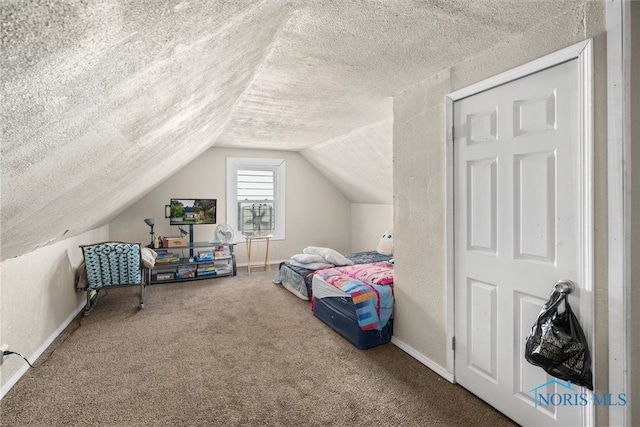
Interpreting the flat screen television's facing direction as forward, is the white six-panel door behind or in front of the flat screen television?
in front

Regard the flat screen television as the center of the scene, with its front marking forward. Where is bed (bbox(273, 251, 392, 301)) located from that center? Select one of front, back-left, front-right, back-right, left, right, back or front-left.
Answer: front-left

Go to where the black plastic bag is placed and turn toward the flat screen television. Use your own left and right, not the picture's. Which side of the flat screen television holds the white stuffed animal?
right

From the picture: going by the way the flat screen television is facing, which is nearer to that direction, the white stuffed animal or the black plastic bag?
the black plastic bag

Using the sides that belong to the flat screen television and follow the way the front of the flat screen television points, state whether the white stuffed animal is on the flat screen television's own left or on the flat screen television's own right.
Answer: on the flat screen television's own left

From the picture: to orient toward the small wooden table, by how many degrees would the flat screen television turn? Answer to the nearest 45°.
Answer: approximately 90° to its left

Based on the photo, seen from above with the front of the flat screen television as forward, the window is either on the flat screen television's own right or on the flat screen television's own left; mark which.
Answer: on the flat screen television's own left

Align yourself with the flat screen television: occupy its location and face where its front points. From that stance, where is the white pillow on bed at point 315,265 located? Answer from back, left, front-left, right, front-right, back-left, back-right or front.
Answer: front-left

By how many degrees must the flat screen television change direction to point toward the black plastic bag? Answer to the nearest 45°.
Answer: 0° — it already faces it

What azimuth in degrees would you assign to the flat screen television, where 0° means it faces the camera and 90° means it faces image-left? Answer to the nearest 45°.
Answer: approximately 0°
